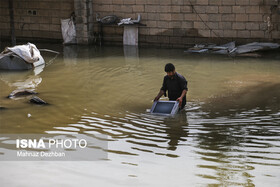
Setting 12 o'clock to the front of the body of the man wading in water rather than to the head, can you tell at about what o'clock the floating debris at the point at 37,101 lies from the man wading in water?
The floating debris is roughly at 2 o'clock from the man wading in water.

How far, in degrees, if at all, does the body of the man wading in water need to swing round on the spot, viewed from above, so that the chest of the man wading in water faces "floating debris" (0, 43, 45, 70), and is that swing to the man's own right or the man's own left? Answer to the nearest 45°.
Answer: approximately 90° to the man's own right

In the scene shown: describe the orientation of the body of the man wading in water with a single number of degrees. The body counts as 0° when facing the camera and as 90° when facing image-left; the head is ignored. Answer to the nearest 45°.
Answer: approximately 45°

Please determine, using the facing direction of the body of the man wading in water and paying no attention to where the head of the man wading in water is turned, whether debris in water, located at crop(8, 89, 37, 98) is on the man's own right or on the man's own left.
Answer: on the man's own right

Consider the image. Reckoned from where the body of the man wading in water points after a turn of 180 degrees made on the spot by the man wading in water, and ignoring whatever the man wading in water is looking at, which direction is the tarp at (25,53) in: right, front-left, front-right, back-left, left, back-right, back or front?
left
